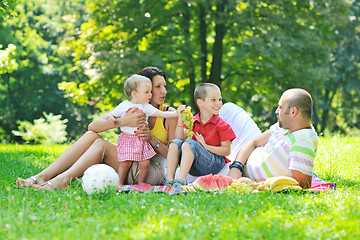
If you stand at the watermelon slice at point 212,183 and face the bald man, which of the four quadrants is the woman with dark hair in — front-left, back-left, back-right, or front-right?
back-left

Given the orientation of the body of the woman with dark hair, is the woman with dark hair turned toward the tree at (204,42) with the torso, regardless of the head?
no

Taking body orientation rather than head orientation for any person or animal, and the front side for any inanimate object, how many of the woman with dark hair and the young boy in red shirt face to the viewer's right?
0

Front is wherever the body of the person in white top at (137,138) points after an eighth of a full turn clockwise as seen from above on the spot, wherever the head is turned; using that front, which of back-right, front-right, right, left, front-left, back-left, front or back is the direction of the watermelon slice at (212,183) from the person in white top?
front-left

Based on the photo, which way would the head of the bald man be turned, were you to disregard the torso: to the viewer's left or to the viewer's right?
to the viewer's left

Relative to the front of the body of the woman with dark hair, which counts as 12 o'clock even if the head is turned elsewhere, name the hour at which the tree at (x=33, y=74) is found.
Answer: The tree is roughly at 4 o'clock from the woman with dark hair.

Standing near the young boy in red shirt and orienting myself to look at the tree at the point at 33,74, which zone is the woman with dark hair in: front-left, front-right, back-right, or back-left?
front-left

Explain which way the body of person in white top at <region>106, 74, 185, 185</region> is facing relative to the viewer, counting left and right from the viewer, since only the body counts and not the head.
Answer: facing the viewer and to the right of the viewer

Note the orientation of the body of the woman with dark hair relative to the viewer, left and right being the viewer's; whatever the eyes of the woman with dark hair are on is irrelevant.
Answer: facing the viewer and to the left of the viewer

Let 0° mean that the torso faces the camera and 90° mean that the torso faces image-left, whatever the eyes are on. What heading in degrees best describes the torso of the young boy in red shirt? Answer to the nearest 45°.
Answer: approximately 45°

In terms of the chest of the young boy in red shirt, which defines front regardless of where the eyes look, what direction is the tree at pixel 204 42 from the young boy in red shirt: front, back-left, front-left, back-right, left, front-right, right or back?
back-right

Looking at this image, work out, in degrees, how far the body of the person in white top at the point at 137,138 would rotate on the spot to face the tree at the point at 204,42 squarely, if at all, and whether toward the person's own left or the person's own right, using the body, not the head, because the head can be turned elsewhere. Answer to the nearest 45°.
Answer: approximately 135° to the person's own left

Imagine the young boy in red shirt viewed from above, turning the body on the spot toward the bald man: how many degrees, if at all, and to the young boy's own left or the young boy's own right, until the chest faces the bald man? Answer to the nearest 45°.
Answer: approximately 90° to the young boy's own left

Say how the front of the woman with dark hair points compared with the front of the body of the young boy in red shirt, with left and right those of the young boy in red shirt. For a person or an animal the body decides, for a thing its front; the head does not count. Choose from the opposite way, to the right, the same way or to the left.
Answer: the same way

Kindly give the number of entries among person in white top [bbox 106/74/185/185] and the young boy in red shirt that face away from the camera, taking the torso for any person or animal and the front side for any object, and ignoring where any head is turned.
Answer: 0

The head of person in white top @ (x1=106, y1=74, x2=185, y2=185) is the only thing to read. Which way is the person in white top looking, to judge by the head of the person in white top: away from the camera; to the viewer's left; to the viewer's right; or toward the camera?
to the viewer's right
